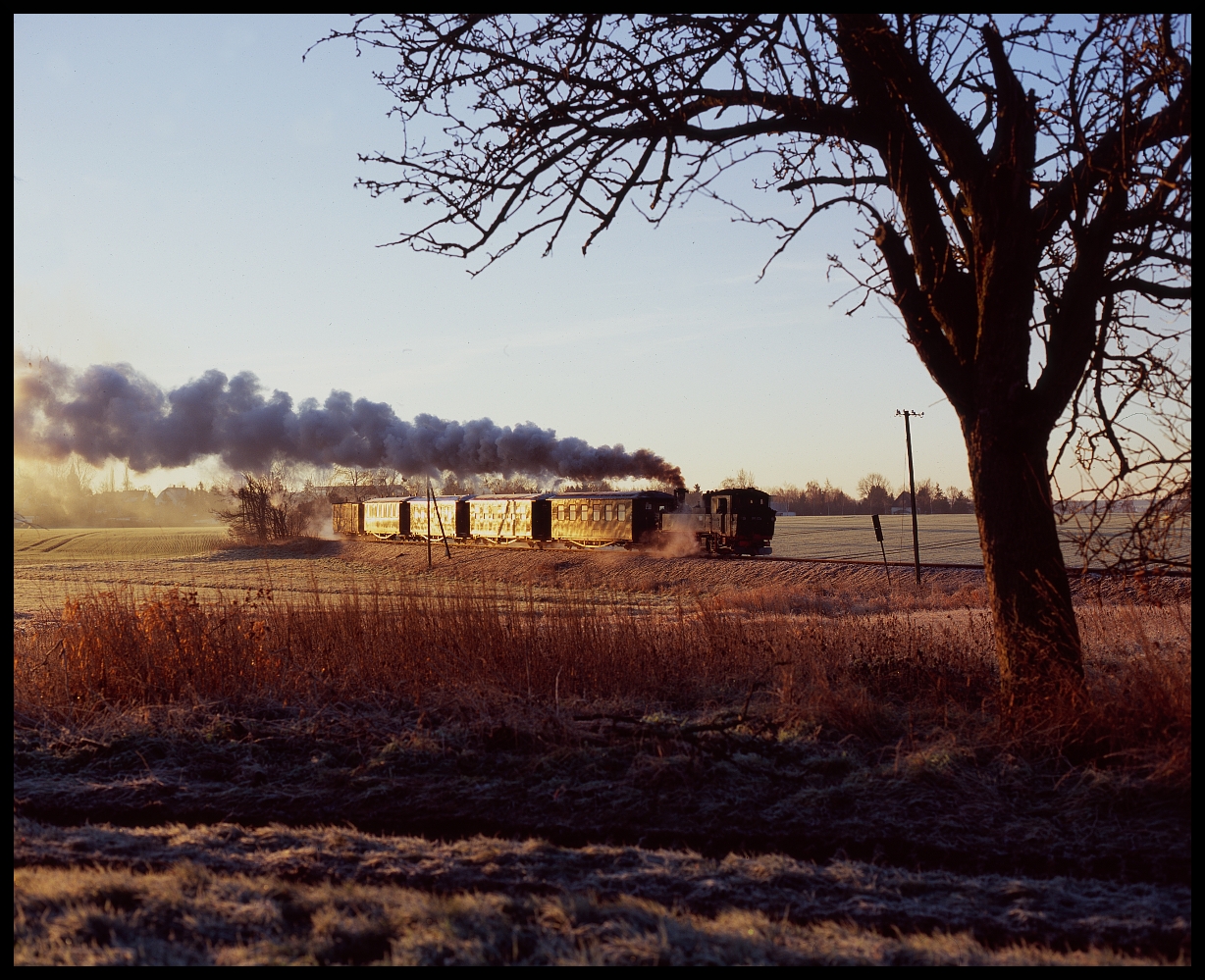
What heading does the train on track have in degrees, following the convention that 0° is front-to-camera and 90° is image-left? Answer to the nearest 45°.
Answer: approximately 315°
